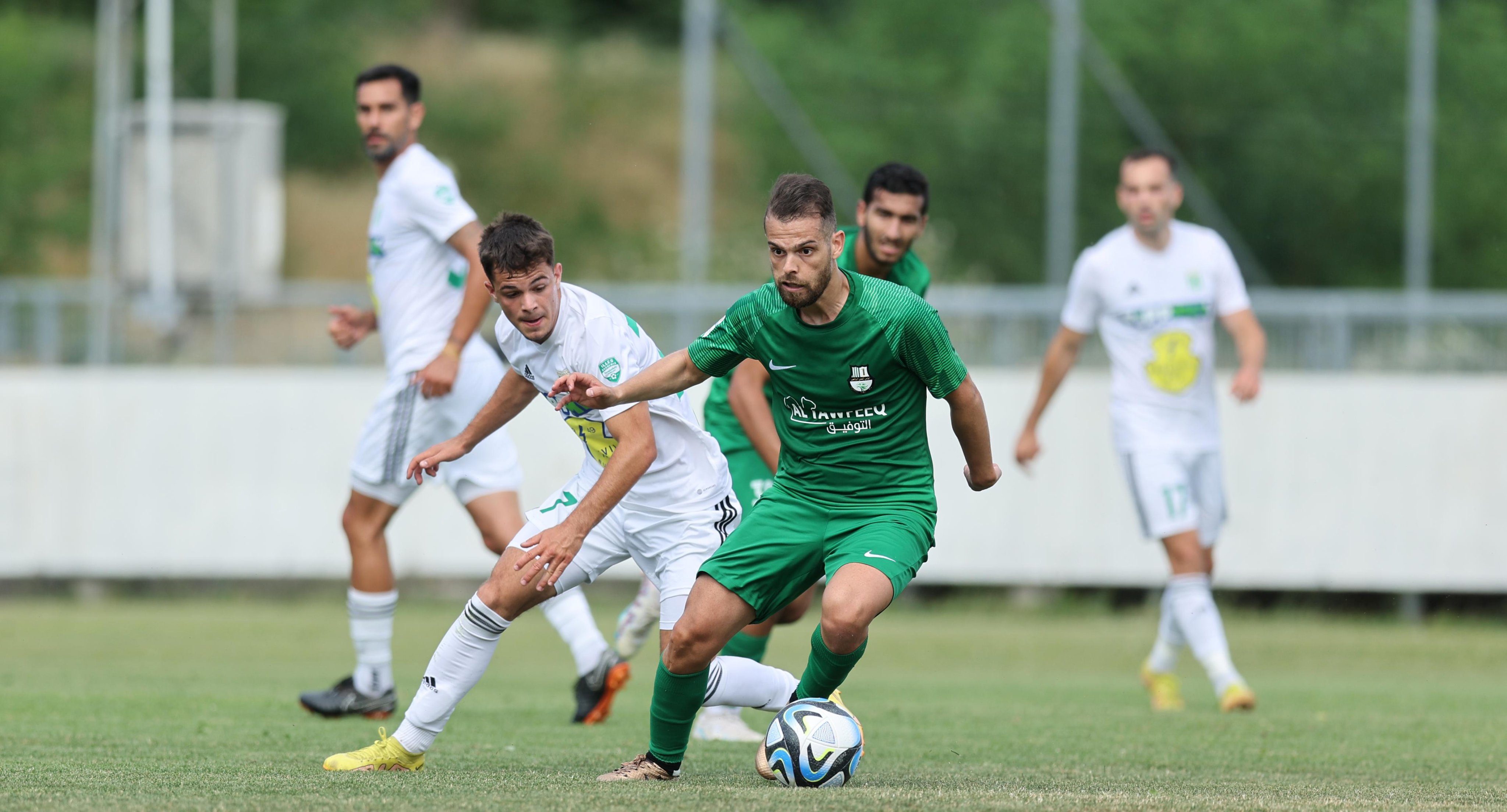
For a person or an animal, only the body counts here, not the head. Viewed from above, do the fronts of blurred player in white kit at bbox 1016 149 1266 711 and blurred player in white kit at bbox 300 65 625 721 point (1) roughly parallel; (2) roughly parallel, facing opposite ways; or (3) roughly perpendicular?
roughly perpendicular

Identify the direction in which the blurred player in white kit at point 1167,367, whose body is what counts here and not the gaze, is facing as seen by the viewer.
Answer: toward the camera
